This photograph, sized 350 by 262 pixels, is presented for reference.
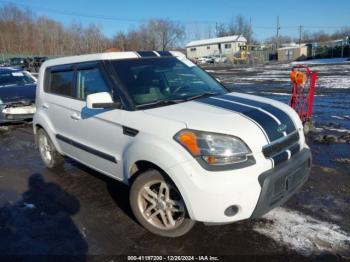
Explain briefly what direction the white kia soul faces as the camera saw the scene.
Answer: facing the viewer and to the right of the viewer
